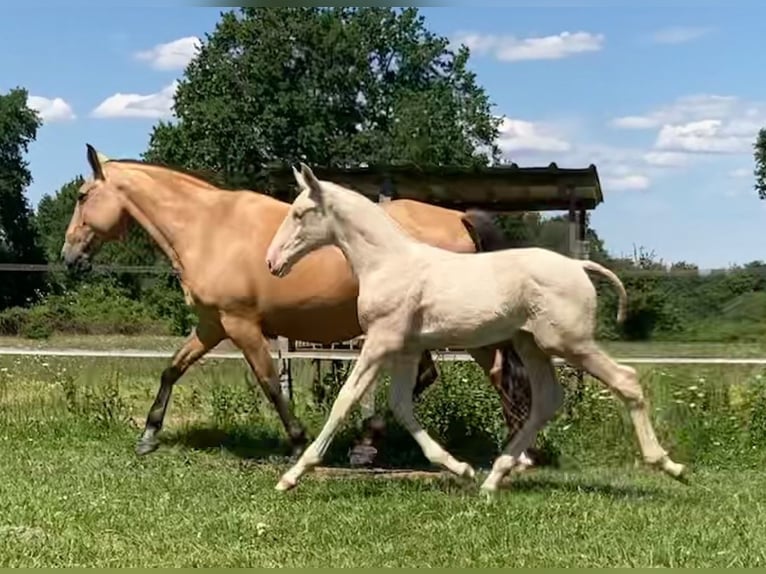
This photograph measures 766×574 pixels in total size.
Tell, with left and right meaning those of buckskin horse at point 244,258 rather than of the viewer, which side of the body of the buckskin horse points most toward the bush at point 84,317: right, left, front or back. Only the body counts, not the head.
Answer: right

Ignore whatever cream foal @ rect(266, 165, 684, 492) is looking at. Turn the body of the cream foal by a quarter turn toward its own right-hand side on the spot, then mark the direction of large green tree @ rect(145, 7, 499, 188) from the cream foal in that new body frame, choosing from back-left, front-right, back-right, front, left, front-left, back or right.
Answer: front

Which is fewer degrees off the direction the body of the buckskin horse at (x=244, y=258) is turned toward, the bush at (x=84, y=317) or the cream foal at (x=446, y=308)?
the bush

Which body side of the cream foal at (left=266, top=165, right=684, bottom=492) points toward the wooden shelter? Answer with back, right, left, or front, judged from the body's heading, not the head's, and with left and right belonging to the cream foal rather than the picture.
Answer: right

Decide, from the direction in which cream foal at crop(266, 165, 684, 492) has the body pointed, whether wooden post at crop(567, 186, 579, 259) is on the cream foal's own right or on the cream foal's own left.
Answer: on the cream foal's own right

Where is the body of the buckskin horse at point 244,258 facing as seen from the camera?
to the viewer's left

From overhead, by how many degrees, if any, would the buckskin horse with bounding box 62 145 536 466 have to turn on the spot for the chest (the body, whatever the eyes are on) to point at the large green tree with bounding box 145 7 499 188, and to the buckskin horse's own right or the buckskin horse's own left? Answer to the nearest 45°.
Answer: approximately 90° to the buckskin horse's own right

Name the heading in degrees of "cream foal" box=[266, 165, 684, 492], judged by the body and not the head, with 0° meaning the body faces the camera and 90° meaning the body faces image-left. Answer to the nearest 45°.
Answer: approximately 90°

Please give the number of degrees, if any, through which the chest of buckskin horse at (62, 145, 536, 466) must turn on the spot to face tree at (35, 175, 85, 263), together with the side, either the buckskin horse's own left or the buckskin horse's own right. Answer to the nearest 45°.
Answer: approximately 90° to the buckskin horse's own right

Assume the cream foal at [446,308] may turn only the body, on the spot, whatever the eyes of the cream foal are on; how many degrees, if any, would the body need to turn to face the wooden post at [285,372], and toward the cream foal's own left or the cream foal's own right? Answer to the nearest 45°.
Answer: approximately 45° to the cream foal's own right

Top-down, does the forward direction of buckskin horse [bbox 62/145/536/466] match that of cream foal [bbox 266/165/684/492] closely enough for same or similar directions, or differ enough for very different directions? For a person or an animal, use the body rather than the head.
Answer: same or similar directions

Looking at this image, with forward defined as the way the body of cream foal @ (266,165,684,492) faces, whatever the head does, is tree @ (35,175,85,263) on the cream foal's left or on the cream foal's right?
on the cream foal's right

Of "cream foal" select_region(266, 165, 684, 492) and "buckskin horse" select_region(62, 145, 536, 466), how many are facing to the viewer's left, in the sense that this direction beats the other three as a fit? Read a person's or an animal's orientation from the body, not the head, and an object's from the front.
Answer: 2
